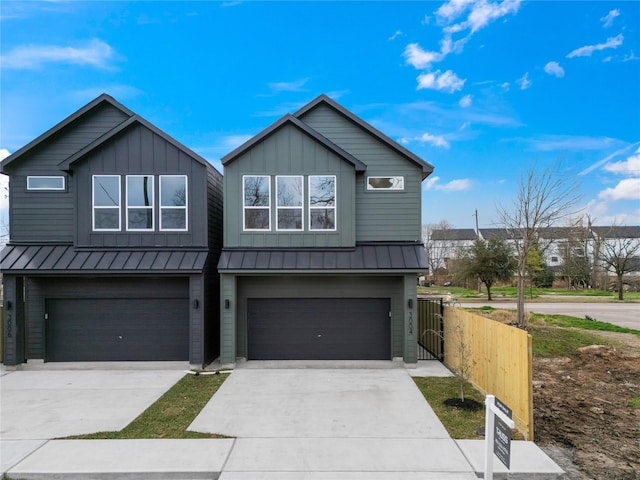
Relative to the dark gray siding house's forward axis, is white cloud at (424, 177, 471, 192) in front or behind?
behind

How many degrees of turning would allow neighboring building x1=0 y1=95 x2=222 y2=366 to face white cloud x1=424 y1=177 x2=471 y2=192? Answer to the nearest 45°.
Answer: approximately 135° to its left

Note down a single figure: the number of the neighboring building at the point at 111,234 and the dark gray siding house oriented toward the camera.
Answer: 2

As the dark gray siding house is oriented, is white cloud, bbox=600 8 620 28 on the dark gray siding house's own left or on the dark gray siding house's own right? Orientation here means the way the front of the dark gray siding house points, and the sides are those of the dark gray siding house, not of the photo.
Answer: on the dark gray siding house's own left

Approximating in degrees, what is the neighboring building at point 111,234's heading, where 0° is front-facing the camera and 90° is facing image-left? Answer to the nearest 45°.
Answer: approximately 0°
